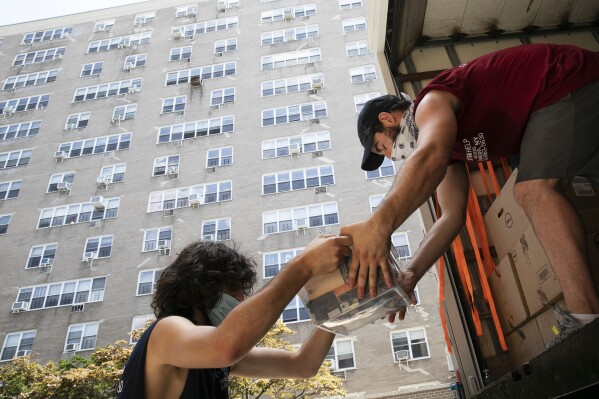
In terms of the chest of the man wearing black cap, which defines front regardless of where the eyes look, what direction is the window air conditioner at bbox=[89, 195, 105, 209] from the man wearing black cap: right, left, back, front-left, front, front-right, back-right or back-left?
front-right

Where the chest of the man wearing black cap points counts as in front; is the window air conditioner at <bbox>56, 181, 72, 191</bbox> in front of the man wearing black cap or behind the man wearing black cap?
in front

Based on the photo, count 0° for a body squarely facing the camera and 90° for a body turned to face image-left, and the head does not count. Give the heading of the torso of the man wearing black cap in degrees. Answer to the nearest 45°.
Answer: approximately 90°

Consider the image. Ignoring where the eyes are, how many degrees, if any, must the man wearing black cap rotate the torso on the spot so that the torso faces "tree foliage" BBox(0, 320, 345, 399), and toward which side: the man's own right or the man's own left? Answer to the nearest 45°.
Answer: approximately 45° to the man's own right

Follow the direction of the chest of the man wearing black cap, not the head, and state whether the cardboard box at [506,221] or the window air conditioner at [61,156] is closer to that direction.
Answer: the window air conditioner
